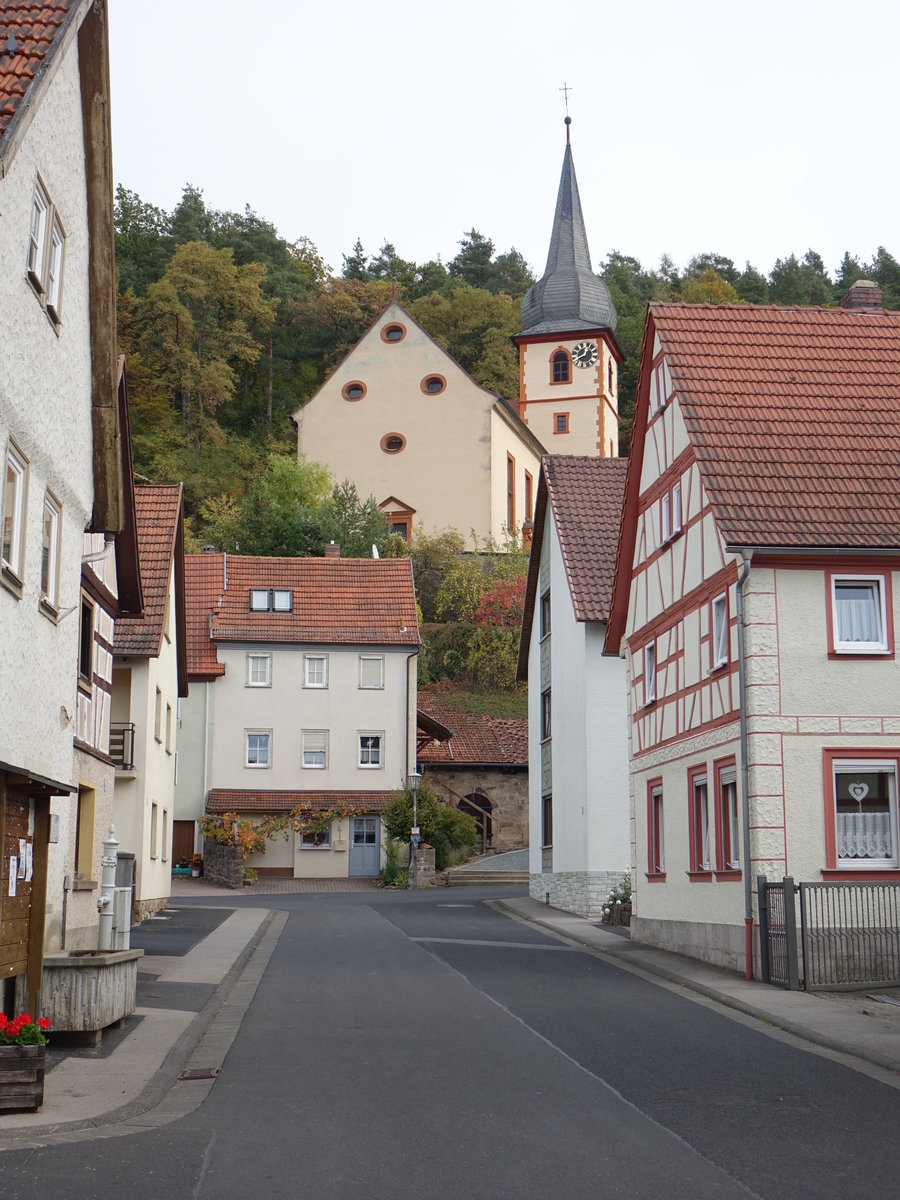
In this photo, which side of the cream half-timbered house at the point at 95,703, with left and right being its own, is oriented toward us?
right

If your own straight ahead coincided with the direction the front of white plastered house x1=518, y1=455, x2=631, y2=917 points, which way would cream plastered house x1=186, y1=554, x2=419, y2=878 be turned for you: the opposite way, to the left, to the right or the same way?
to the left

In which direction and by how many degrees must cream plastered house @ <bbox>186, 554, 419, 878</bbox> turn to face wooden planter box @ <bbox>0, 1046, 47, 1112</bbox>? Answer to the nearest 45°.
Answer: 0° — it already faces it

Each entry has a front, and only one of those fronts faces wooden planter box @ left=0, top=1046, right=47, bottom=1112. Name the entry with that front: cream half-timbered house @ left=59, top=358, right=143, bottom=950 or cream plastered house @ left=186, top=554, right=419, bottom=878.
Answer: cream plastered house @ left=186, top=554, right=419, bottom=878

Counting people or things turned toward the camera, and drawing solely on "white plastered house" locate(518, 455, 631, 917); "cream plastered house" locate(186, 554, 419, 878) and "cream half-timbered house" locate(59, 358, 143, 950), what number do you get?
1

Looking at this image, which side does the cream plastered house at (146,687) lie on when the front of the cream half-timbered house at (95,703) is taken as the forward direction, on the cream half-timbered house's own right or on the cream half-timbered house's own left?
on the cream half-timbered house's own left

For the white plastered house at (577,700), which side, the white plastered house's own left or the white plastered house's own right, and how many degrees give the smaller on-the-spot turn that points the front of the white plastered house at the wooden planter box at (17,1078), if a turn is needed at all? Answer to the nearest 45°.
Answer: approximately 90° to the white plastered house's own left

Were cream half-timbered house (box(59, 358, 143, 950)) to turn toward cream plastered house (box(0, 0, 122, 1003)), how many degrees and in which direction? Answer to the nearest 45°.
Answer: approximately 90° to its right

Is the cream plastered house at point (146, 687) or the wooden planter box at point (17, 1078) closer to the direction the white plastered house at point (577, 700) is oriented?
the cream plastered house

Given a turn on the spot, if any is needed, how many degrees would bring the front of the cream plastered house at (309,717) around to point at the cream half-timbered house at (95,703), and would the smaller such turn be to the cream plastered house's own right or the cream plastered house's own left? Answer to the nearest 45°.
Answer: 0° — it already faces it

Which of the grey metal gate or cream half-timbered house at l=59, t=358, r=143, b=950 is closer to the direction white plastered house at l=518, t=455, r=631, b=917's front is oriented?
the cream half-timbered house

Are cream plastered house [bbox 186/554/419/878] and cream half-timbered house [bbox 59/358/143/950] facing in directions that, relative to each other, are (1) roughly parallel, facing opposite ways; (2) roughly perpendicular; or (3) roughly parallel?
roughly perpendicular

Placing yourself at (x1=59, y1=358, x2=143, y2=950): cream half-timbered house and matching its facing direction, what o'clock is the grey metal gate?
The grey metal gate is roughly at 1 o'clock from the cream half-timbered house.

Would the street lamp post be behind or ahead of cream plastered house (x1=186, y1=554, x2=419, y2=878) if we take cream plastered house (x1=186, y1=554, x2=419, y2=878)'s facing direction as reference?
ahead

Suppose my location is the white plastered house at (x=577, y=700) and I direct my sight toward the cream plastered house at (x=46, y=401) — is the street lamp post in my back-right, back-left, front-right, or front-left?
back-right

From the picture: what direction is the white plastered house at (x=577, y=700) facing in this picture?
to the viewer's left

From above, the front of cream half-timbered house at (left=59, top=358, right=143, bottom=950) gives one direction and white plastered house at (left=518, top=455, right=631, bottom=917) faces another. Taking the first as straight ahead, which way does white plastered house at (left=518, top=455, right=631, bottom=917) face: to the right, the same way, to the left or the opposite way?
the opposite way

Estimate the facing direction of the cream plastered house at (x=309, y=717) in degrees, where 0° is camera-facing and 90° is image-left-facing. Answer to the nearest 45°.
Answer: approximately 0°
